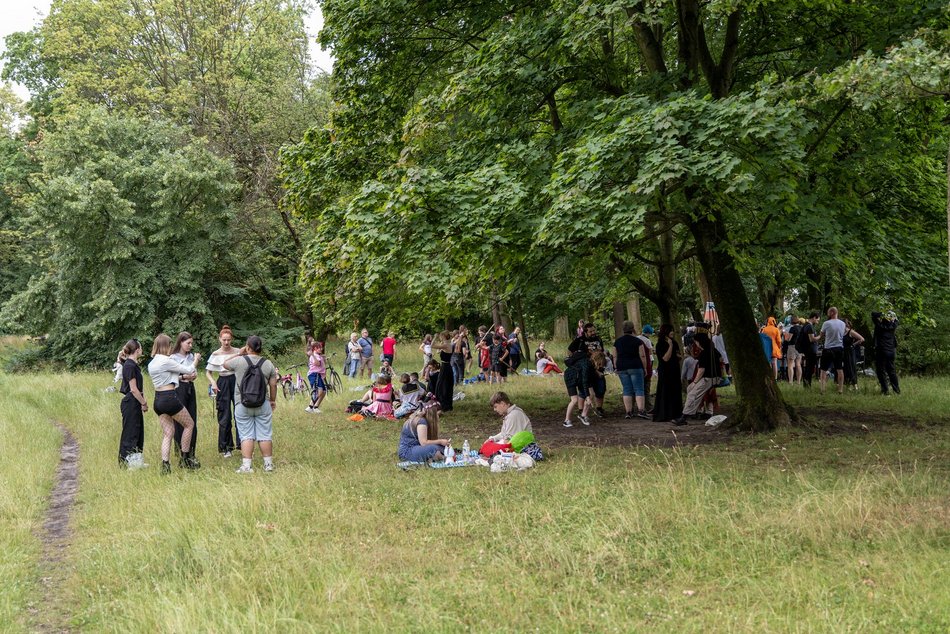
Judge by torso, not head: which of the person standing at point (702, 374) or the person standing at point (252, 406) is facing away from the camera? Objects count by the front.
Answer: the person standing at point (252, 406)

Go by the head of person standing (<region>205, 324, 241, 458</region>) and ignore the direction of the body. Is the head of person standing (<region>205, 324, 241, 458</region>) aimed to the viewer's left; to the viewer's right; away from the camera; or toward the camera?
toward the camera

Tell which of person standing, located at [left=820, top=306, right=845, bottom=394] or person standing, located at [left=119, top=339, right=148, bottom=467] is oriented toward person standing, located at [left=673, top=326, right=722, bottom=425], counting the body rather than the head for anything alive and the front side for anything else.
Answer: person standing, located at [left=119, top=339, right=148, bottom=467]

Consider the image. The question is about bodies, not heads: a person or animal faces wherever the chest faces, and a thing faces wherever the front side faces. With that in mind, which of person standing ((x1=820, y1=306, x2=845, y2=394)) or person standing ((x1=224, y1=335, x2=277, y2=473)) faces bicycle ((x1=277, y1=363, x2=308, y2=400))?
person standing ((x1=224, y1=335, x2=277, y2=473))

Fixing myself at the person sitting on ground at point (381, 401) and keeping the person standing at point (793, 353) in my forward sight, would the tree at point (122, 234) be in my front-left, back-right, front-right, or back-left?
back-left

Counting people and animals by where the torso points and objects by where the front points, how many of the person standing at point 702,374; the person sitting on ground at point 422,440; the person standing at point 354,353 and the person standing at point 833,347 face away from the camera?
1

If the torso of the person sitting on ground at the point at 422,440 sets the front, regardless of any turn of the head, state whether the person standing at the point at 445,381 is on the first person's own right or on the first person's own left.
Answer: on the first person's own left

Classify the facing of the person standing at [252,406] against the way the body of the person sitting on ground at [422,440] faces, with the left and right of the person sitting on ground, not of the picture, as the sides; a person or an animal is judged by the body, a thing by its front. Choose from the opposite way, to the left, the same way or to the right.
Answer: to the left

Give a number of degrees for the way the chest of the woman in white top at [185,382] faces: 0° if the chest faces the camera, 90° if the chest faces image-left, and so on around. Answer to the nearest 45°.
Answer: approximately 315°

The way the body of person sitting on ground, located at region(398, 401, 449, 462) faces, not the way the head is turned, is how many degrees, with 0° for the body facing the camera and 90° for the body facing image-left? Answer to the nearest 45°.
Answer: approximately 270°

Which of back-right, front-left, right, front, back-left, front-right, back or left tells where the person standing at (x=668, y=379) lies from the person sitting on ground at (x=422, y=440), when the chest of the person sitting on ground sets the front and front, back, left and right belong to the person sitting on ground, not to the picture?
front-left

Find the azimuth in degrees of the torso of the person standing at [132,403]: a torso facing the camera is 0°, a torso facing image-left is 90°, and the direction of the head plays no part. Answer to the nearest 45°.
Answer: approximately 270°

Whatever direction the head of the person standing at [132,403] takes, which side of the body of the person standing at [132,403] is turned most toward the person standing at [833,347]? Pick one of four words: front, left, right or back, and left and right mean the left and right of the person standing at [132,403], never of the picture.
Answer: front
